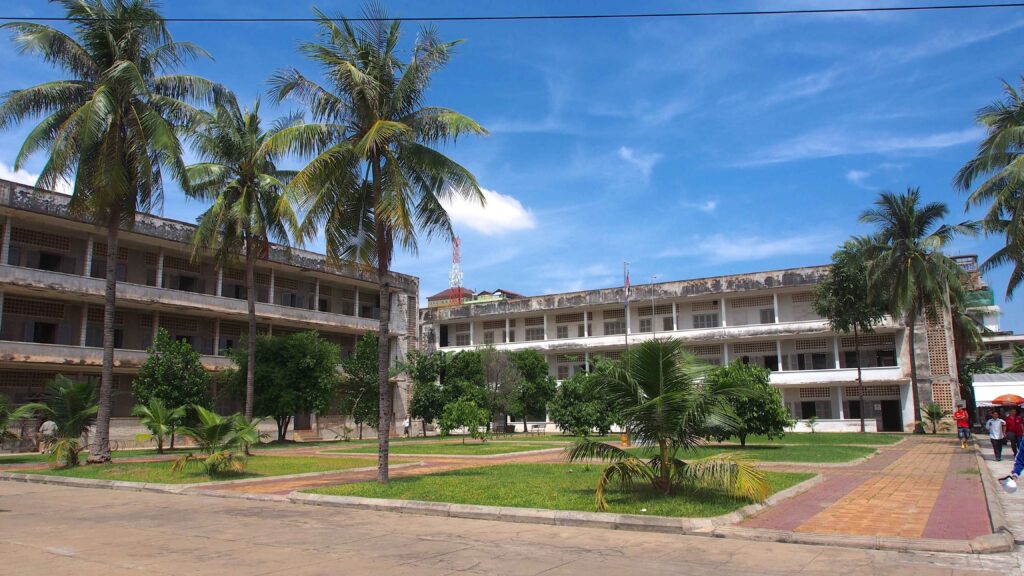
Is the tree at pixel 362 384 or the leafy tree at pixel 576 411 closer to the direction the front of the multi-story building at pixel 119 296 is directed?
the leafy tree

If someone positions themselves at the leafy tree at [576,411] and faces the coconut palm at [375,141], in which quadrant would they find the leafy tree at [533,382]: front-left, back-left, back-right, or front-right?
back-right

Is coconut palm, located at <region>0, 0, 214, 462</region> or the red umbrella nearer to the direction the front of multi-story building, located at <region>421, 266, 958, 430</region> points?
the coconut palm

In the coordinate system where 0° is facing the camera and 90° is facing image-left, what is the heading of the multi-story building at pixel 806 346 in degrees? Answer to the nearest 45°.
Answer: approximately 45°
